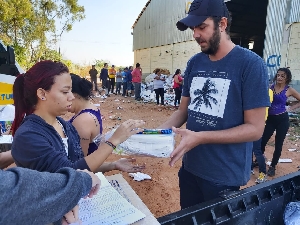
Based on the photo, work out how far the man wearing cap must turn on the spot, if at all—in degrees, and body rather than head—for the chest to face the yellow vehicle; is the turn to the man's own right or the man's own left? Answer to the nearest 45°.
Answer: approximately 90° to the man's own right

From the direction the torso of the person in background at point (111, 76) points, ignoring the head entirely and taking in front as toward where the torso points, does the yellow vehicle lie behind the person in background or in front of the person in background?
in front

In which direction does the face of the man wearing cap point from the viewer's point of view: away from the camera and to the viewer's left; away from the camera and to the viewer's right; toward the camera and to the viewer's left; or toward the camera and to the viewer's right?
toward the camera and to the viewer's left

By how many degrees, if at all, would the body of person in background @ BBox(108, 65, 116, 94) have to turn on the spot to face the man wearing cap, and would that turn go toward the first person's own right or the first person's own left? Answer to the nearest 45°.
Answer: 0° — they already face them

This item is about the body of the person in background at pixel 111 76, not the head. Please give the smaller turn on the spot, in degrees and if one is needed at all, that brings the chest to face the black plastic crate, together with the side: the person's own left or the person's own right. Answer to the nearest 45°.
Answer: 0° — they already face it

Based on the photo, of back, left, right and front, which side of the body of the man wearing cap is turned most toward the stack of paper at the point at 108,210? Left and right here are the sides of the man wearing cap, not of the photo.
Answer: front

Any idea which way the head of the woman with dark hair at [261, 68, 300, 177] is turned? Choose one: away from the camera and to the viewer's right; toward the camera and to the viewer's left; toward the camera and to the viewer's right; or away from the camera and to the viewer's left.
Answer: toward the camera and to the viewer's left

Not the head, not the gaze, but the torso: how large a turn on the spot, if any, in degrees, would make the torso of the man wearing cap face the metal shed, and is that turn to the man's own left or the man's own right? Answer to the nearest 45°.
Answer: approximately 135° to the man's own right

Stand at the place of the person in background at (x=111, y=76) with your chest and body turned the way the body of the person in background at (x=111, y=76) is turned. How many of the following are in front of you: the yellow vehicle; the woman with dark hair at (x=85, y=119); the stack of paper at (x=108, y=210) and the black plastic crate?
4

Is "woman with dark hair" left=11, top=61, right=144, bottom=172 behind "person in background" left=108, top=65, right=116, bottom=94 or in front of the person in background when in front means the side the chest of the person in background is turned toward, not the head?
in front

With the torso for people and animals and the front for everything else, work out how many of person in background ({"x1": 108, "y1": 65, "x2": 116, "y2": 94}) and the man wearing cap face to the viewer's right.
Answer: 0

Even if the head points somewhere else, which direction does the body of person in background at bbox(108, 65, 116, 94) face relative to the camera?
toward the camera

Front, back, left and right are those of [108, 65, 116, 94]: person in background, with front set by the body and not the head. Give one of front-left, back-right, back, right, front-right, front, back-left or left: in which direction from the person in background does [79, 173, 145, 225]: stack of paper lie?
front
